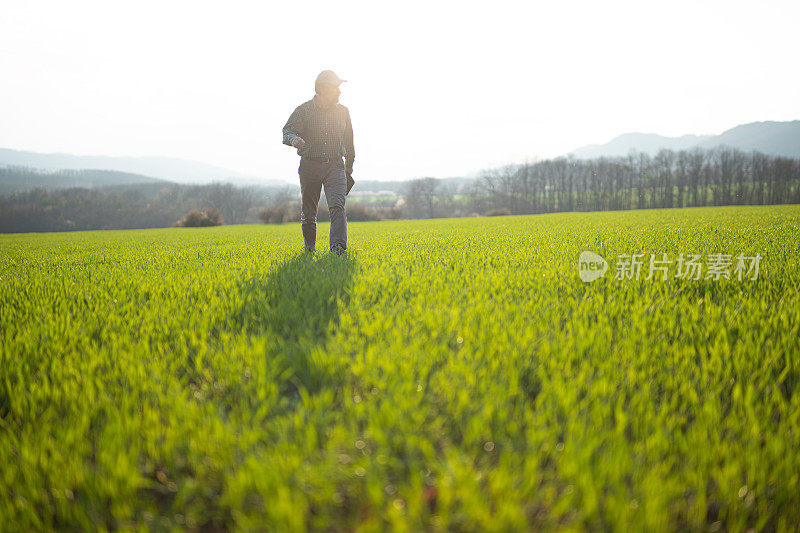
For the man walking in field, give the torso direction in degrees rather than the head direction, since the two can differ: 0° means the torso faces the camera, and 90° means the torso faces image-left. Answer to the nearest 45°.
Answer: approximately 0°
